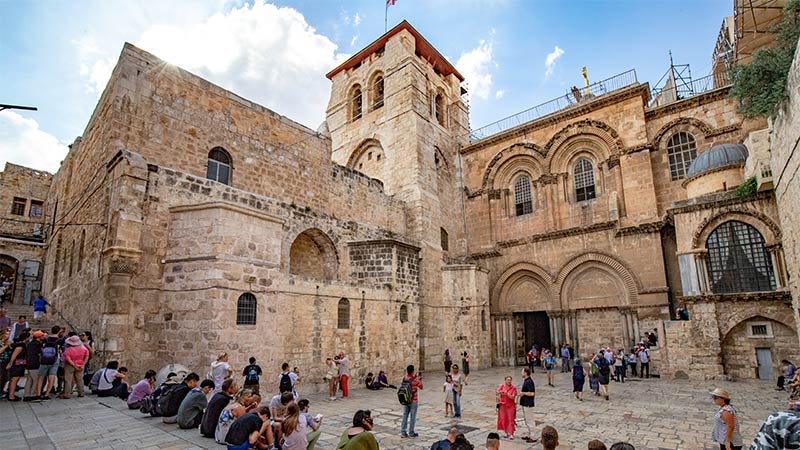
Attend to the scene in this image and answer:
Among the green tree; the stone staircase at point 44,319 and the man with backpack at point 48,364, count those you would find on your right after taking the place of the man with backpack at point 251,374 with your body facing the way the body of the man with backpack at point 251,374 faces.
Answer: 1

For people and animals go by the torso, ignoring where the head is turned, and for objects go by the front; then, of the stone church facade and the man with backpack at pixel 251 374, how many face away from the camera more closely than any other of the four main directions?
1

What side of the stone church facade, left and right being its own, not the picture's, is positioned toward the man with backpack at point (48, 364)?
front

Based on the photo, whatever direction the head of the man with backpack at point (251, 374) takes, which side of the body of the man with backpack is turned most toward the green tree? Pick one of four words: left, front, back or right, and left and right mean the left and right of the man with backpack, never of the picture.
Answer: right

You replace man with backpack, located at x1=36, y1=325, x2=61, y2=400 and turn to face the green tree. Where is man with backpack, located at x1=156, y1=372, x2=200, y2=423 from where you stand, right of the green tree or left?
right

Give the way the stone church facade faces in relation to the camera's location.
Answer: facing the viewer and to the left of the viewer

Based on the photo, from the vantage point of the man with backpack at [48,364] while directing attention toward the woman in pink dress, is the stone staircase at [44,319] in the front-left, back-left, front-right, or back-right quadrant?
back-left

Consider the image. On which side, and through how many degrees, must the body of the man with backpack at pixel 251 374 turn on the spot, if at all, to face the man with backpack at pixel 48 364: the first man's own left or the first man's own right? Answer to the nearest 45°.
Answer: approximately 90° to the first man's own left

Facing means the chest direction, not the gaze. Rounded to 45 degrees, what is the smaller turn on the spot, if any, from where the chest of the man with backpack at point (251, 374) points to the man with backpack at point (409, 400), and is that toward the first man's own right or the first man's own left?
approximately 135° to the first man's own right

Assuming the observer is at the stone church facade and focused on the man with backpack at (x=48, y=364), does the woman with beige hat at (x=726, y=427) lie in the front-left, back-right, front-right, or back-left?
front-left

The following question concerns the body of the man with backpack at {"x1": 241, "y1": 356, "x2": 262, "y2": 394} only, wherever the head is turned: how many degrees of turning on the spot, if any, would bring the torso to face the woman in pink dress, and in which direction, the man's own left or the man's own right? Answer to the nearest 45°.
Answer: approximately 135° to the man's own right

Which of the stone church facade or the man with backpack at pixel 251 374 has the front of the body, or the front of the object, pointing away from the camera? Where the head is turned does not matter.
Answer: the man with backpack

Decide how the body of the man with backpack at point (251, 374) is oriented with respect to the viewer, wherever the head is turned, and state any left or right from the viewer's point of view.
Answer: facing away from the viewer

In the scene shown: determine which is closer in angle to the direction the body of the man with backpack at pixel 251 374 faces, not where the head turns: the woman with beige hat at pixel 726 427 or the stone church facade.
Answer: the stone church facade

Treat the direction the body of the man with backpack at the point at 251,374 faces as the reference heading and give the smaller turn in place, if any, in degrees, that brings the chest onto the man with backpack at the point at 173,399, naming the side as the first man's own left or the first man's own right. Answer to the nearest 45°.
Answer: approximately 135° to the first man's own left

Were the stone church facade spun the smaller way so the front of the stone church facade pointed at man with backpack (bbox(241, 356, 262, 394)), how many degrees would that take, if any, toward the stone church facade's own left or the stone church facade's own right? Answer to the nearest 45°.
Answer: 0° — it already faces them
